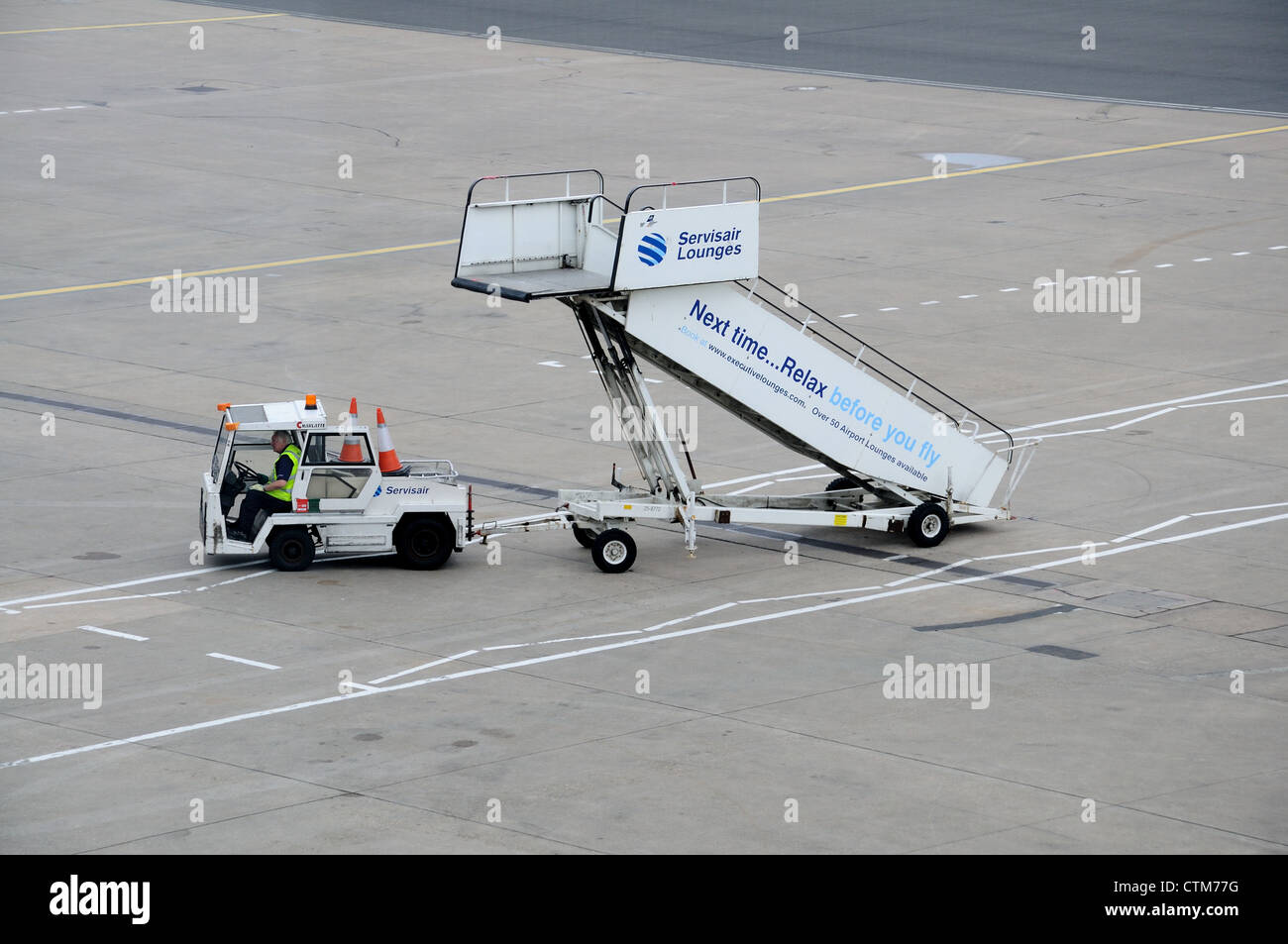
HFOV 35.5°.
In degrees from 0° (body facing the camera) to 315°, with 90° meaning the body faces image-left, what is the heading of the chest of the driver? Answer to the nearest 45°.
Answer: approximately 90°

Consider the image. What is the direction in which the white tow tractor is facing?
to the viewer's left

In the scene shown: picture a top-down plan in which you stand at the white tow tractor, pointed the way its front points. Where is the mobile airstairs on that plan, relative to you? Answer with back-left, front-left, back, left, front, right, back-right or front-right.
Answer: back

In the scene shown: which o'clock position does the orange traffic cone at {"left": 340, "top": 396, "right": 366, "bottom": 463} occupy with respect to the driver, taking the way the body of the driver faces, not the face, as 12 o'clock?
The orange traffic cone is roughly at 6 o'clock from the driver.
